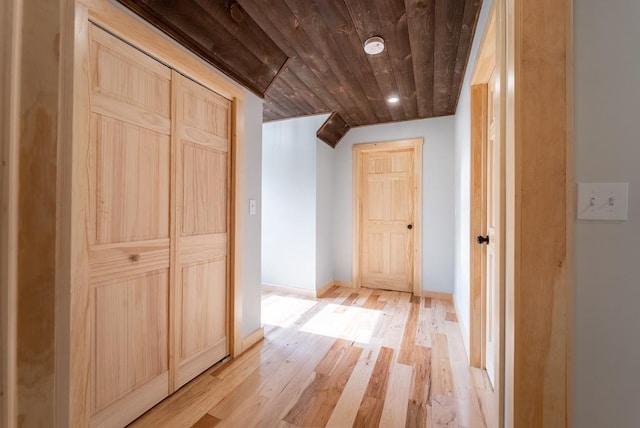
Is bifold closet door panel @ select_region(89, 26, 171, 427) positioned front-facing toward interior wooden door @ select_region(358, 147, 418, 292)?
no

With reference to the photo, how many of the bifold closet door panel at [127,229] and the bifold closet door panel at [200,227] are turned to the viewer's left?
0

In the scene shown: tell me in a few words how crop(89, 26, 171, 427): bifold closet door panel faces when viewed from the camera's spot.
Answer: facing the viewer and to the right of the viewer

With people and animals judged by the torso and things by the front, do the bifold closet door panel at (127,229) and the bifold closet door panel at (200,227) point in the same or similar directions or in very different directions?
same or similar directions

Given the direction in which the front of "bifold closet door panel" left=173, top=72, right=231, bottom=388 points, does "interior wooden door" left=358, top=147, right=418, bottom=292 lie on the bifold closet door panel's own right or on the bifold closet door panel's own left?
on the bifold closet door panel's own left
